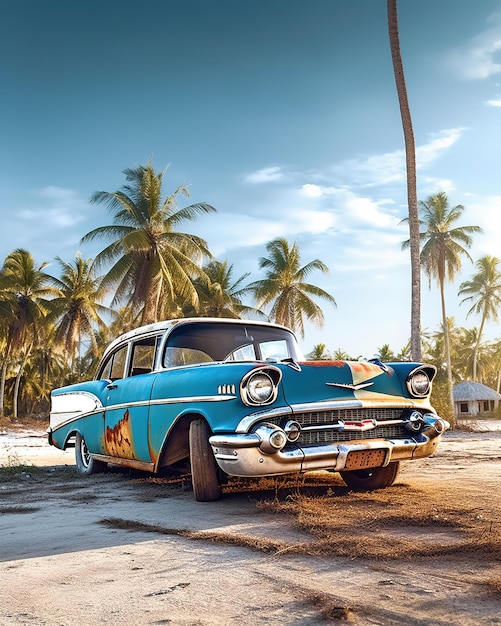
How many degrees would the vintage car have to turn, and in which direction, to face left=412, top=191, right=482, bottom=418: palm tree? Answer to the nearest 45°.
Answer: approximately 135° to its left

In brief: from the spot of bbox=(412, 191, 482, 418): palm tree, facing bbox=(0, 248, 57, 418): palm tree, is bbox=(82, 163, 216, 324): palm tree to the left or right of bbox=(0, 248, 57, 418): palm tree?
left

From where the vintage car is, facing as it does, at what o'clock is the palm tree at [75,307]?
The palm tree is roughly at 7 o'clock from the vintage car.

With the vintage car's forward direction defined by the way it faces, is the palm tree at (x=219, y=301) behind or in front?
behind

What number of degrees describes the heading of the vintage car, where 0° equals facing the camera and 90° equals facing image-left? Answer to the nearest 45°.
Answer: approximately 315°

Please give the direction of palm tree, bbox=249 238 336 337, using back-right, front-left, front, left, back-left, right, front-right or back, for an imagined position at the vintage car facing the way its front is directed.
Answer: back-left
